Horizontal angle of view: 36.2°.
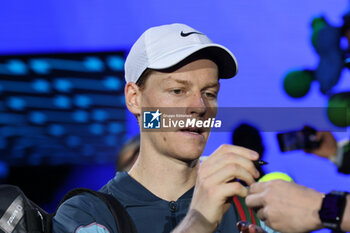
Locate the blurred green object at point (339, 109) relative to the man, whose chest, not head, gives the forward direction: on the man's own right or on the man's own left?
on the man's own left

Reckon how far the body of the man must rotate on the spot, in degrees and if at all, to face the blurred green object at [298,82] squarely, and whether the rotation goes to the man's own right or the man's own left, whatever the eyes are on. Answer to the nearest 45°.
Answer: approximately 90° to the man's own left

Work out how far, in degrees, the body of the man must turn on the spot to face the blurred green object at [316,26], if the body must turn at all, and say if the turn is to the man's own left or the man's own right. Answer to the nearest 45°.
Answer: approximately 90° to the man's own left

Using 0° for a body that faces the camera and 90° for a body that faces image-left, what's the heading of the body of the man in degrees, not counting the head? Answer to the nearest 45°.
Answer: approximately 315°

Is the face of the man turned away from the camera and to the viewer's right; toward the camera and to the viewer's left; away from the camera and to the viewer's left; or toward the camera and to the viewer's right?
toward the camera and to the viewer's right
